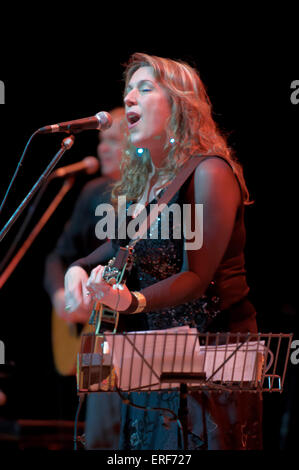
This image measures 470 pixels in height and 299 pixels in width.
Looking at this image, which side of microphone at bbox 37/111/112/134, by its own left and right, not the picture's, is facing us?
right
